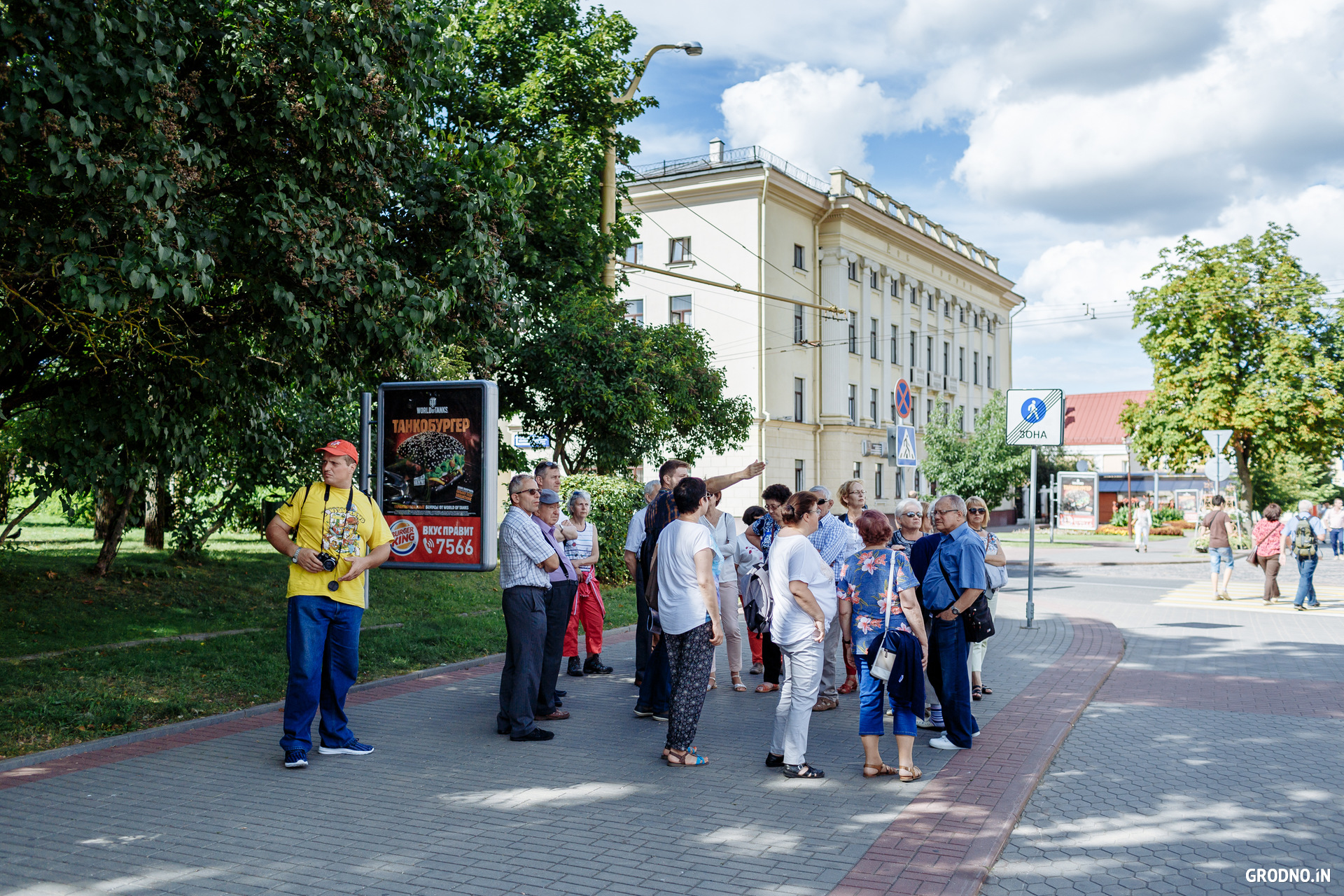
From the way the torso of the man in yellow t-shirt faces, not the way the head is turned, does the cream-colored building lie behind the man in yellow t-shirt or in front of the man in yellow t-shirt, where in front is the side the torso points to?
behind

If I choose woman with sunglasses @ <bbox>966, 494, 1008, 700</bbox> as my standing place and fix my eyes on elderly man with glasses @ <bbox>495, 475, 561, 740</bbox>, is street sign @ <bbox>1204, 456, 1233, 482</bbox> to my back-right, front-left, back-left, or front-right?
back-right

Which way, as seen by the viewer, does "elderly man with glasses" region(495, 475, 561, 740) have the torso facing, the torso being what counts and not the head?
to the viewer's right

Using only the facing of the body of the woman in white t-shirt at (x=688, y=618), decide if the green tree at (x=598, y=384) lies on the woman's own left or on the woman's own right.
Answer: on the woman's own left

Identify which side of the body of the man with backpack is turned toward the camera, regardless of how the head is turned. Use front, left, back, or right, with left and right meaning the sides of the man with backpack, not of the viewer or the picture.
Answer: back

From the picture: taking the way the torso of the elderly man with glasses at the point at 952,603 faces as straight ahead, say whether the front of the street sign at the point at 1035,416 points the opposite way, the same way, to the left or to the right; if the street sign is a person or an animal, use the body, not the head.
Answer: to the left

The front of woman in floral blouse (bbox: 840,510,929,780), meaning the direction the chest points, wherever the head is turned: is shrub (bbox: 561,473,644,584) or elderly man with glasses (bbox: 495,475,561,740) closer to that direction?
the shrub

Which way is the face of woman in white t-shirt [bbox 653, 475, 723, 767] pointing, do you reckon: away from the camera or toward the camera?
away from the camera
